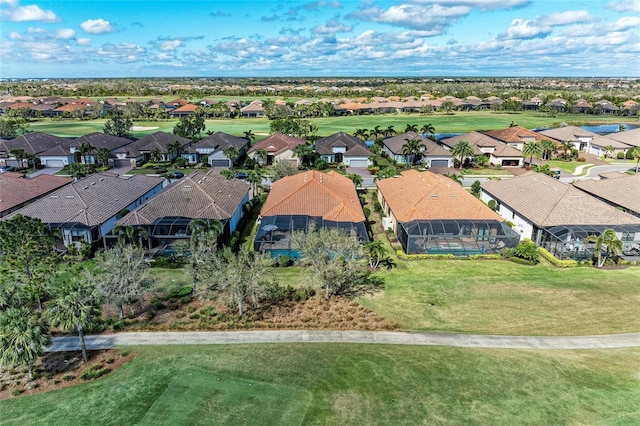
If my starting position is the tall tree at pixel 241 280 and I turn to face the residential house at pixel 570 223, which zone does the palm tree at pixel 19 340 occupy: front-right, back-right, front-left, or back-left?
back-right

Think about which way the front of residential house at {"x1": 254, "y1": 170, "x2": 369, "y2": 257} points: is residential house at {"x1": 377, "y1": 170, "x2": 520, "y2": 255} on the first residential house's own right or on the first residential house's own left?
on the first residential house's own right

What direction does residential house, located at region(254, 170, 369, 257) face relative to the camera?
away from the camera

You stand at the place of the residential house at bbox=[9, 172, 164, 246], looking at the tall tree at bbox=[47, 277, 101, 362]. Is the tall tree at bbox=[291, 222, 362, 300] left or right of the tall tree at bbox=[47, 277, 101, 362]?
left

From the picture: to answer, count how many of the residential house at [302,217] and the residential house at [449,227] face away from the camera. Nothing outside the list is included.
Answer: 2

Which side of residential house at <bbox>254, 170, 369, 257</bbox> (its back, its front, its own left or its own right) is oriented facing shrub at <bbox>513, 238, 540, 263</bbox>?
right

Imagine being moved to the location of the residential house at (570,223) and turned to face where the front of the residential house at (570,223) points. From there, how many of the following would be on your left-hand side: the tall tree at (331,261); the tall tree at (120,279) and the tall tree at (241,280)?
3

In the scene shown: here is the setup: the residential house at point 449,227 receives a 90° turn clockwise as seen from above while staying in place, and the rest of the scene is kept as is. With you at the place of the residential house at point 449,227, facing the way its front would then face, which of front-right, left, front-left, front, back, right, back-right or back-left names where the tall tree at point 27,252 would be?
back-right

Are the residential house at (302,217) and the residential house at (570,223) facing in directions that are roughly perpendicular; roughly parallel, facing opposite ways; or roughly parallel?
roughly parallel

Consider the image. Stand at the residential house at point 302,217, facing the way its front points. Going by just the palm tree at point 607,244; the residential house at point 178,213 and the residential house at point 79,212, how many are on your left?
2

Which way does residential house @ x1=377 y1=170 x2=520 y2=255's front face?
away from the camera

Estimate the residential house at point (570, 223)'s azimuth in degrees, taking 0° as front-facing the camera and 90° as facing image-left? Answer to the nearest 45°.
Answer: approximately 135°
